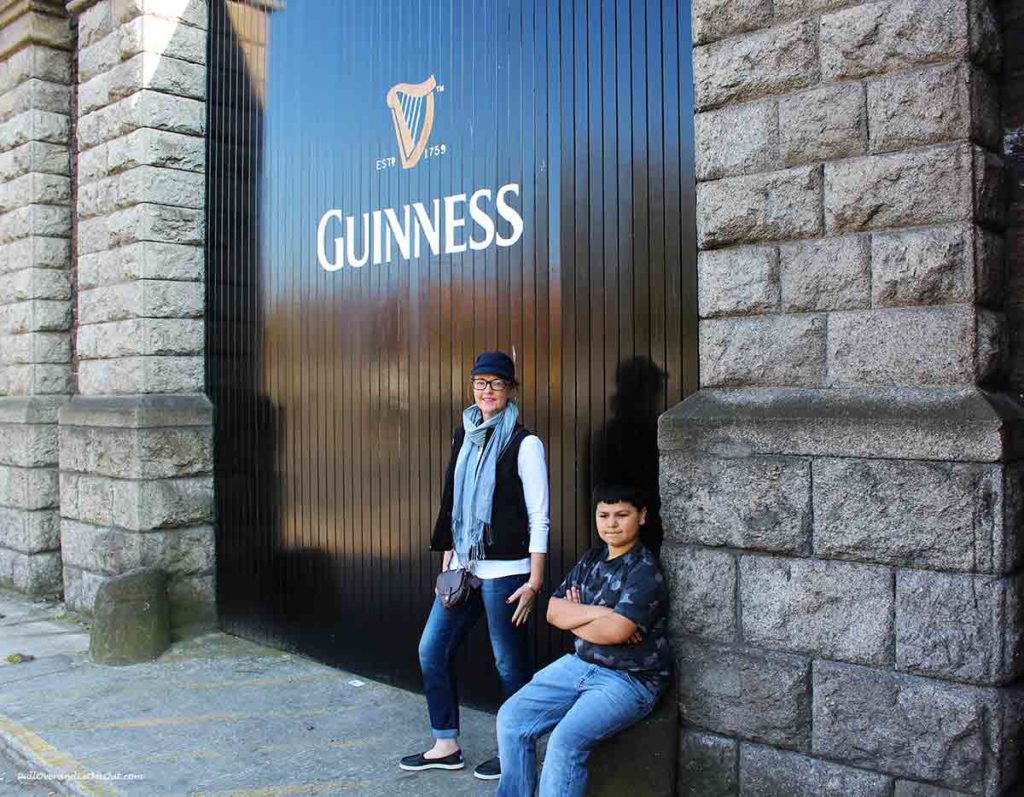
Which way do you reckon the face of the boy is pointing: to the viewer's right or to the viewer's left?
to the viewer's left

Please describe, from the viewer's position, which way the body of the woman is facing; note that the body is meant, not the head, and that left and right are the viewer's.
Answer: facing the viewer and to the left of the viewer

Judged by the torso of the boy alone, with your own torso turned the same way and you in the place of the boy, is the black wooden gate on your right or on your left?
on your right

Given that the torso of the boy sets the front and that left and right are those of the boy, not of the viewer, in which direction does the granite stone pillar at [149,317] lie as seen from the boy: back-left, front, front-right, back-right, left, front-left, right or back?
right

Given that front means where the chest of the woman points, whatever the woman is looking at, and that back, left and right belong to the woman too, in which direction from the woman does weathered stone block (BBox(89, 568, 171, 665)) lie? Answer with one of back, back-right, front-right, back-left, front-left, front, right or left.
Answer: right

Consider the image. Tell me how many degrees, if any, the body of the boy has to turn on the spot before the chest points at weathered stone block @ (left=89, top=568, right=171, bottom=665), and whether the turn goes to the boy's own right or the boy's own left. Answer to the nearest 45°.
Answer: approximately 90° to the boy's own right

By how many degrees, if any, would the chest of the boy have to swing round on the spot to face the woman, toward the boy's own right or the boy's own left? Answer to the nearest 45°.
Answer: approximately 90° to the boy's own right

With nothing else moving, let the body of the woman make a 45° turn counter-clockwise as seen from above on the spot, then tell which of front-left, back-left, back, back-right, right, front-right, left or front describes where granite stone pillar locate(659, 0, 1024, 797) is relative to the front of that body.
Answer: front-left

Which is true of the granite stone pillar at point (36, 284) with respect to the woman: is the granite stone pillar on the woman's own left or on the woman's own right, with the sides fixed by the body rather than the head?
on the woman's own right

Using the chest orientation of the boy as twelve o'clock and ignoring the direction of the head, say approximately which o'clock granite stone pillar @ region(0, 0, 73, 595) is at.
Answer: The granite stone pillar is roughly at 3 o'clock from the boy.

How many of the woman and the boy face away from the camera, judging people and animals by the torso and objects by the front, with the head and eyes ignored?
0
